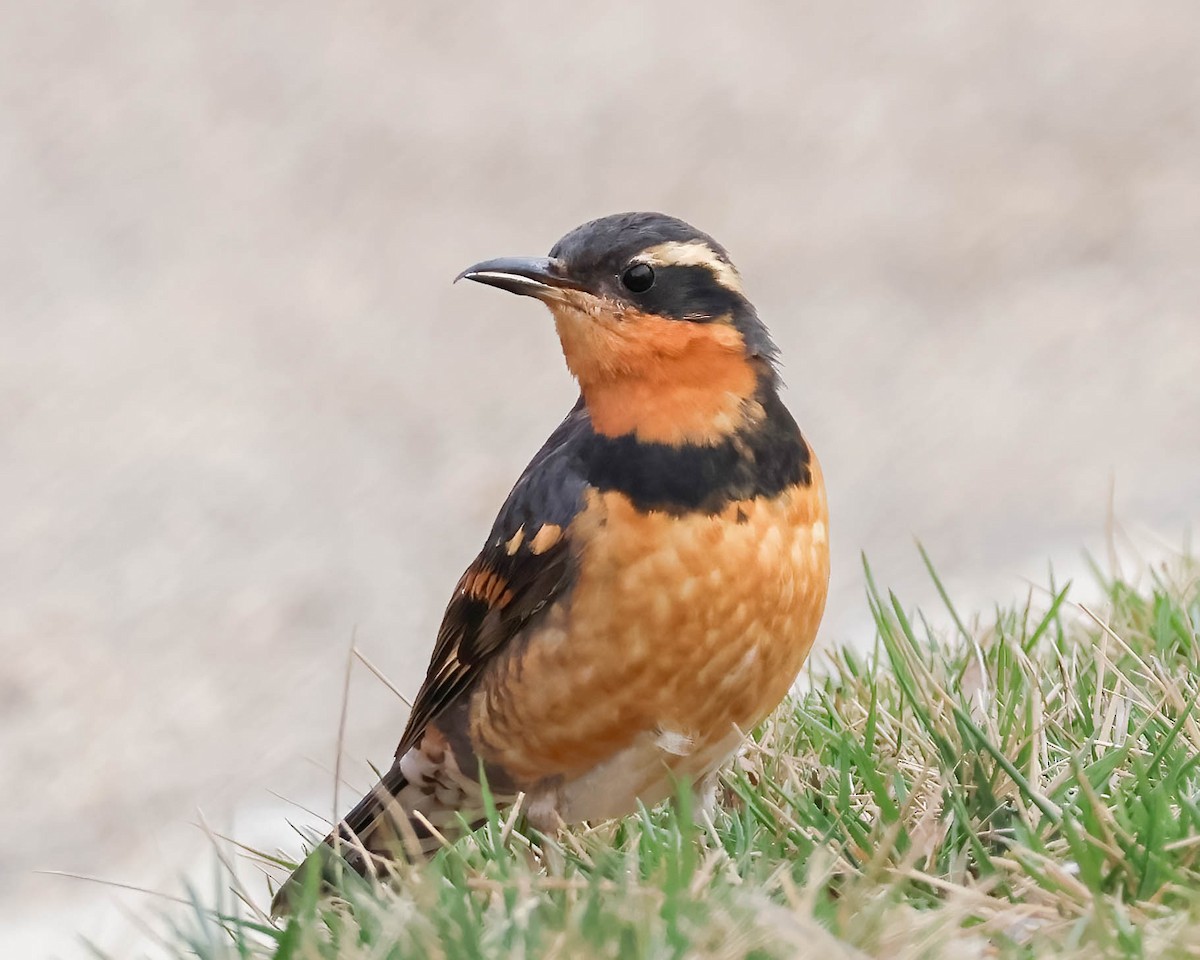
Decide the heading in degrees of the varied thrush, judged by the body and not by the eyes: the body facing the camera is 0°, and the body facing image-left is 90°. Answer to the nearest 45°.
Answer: approximately 315°
